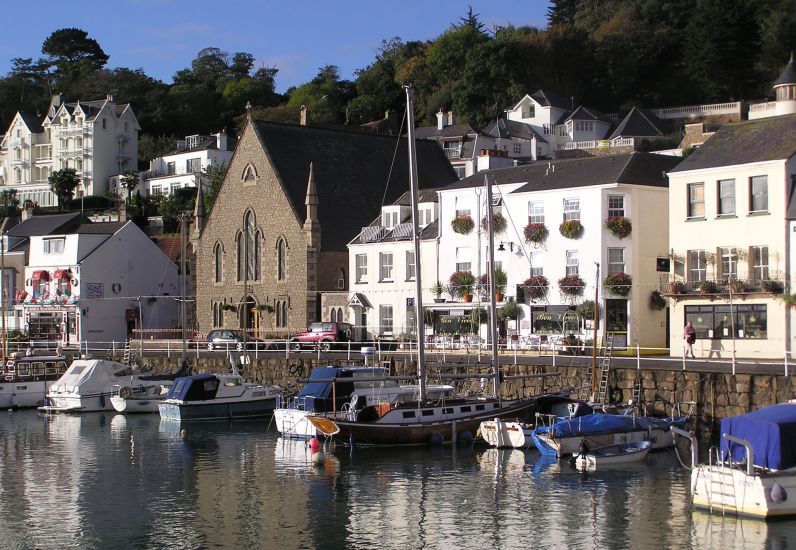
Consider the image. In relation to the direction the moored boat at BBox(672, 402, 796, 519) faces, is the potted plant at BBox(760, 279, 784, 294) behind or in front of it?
in front

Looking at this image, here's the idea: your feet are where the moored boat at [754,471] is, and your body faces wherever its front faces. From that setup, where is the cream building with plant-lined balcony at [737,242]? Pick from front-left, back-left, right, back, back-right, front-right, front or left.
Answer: front-left

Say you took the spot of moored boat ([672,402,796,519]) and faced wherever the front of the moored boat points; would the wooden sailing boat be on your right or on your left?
on your left

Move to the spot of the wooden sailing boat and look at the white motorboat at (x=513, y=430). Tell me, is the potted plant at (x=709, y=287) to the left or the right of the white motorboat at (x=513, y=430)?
left

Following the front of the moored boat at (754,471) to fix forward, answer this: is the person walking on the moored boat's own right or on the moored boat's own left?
on the moored boat's own left

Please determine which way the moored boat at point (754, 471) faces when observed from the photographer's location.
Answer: facing away from the viewer and to the right of the viewer

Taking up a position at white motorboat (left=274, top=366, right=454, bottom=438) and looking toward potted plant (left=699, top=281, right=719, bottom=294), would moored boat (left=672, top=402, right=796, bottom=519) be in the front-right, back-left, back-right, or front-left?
front-right

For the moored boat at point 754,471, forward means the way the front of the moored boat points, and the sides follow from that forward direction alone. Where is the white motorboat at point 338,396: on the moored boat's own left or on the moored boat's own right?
on the moored boat's own left
